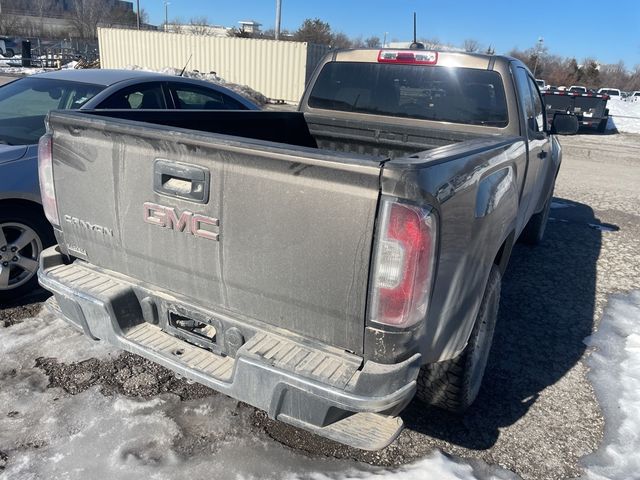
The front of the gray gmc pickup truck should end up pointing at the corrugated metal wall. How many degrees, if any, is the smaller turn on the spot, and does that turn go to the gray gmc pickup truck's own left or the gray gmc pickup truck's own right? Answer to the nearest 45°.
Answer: approximately 45° to the gray gmc pickup truck's own left

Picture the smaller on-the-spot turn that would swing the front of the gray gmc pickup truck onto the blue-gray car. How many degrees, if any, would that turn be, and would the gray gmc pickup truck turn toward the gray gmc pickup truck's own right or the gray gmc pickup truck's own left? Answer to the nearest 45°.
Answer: approximately 90° to the gray gmc pickup truck's own left

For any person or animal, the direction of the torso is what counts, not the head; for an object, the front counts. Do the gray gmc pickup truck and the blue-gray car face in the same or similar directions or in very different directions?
very different directions

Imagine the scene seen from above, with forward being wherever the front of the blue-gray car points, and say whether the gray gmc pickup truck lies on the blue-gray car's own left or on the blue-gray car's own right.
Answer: on the blue-gray car's own left

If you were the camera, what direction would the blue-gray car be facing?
facing the viewer and to the left of the viewer

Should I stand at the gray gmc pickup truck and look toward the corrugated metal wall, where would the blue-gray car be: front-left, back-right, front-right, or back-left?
front-left

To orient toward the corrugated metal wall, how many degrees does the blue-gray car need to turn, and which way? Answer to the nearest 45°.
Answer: approximately 135° to its right

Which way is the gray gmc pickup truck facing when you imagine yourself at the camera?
facing away from the viewer and to the right of the viewer

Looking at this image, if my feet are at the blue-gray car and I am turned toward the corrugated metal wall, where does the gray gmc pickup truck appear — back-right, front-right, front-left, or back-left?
back-right
